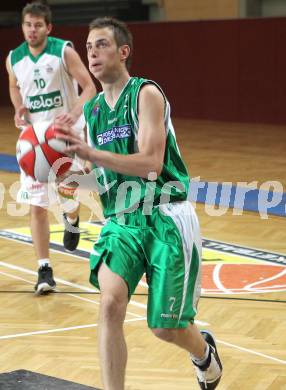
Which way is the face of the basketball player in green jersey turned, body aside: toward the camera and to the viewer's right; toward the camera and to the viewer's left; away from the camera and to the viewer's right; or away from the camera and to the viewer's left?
toward the camera and to the viewer's left

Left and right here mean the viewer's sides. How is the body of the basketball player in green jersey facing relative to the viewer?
facing the viewer and to the left of the viewer
